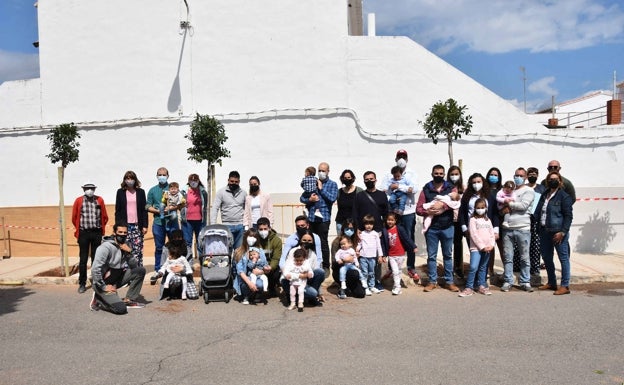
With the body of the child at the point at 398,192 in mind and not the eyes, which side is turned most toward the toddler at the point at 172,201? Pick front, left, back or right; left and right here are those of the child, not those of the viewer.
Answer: right

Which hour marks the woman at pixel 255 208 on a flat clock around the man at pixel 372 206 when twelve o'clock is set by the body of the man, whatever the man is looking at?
The woman is roughly at 3 o'clock from the man.

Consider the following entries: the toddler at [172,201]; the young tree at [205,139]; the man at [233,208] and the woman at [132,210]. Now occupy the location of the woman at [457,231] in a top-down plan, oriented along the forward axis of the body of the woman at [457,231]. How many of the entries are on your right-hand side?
4

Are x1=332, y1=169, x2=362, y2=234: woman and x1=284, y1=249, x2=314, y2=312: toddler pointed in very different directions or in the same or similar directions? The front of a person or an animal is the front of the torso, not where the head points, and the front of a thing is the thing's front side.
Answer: same or similar directions

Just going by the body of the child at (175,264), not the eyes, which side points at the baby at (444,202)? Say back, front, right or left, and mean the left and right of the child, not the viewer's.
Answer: left

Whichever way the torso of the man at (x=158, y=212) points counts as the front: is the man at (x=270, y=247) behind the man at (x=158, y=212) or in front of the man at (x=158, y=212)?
in front

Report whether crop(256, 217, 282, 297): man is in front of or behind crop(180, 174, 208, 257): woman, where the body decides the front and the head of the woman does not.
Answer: in front

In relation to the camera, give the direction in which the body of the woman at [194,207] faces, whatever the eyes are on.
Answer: toward the camera

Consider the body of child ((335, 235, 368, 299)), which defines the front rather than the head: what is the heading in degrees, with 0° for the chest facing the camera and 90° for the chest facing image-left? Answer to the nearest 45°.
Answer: approximately 0°

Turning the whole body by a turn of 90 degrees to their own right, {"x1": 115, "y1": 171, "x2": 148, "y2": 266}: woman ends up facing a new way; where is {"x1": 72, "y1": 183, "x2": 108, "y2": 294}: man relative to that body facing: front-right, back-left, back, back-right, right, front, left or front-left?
front

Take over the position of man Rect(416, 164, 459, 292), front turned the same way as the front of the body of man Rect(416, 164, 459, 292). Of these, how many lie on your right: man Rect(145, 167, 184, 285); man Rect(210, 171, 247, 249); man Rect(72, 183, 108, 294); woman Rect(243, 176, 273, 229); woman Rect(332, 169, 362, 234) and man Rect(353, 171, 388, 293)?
6

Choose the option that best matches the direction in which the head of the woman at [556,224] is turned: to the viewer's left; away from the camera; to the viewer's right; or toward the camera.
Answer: toward the camera

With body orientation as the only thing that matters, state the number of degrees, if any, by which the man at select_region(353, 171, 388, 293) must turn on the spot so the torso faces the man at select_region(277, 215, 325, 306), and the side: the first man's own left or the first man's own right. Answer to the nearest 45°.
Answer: approximately 45° to the first man's own right

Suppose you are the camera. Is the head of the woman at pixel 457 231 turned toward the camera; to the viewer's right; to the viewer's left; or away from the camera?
toward the camera

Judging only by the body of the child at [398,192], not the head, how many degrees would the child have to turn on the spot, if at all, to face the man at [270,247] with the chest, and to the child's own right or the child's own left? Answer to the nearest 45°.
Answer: approximately 45° to the child's own right

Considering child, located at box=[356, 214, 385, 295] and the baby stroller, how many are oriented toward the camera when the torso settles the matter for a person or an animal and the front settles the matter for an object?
2

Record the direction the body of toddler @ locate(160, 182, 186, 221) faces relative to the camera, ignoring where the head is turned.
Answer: toward the camera

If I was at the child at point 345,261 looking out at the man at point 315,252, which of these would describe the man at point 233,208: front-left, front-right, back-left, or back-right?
front-right

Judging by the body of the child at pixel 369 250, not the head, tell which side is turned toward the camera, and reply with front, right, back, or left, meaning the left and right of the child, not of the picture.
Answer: front
